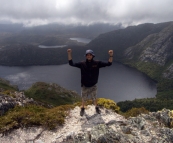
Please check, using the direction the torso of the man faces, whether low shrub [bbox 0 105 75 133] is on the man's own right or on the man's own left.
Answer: on the man's own right

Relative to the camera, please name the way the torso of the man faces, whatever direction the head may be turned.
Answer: toward the camera
